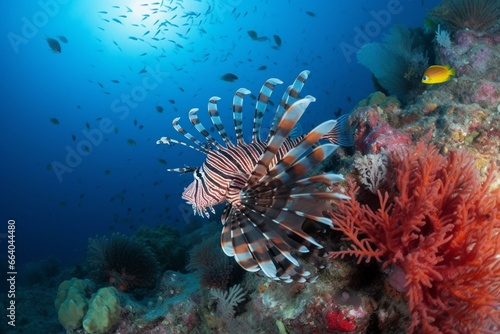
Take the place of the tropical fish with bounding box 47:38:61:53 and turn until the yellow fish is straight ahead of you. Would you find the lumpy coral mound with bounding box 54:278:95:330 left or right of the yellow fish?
right

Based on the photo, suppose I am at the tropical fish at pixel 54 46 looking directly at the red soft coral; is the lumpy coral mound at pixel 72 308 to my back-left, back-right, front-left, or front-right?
front-right

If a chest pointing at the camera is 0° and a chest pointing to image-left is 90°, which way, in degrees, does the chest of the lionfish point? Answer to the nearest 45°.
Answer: approximately 90°
